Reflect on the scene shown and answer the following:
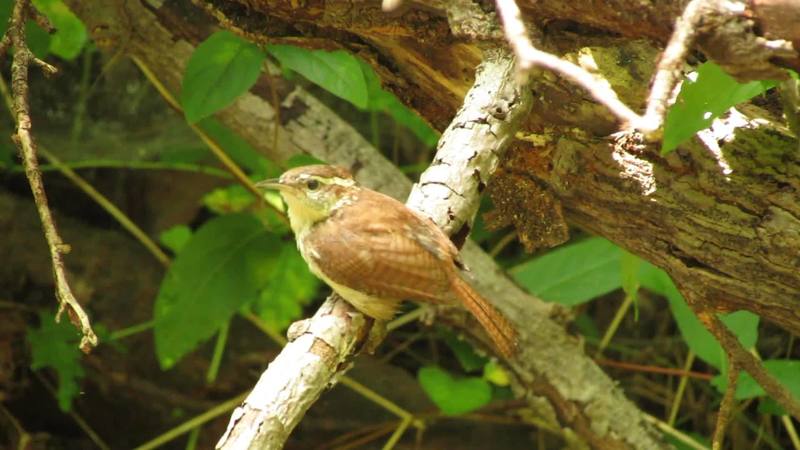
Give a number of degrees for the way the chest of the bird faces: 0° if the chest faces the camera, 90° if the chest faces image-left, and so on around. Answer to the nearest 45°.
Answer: approximately 90°

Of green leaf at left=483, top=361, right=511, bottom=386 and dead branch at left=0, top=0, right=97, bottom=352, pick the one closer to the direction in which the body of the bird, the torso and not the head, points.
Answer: the dead branch

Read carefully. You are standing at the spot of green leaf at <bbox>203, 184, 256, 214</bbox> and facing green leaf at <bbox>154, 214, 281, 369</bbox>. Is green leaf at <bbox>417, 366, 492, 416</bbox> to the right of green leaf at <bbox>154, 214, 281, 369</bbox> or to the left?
left

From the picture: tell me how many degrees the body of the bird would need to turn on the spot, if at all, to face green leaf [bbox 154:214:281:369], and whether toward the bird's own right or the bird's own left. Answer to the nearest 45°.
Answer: approximately 45° to the bird's own right

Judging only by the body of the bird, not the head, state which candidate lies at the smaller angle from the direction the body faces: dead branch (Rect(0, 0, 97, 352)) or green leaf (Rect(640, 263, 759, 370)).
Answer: the dead branch

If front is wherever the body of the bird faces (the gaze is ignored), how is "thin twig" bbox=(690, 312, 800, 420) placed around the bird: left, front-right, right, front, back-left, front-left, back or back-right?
back
